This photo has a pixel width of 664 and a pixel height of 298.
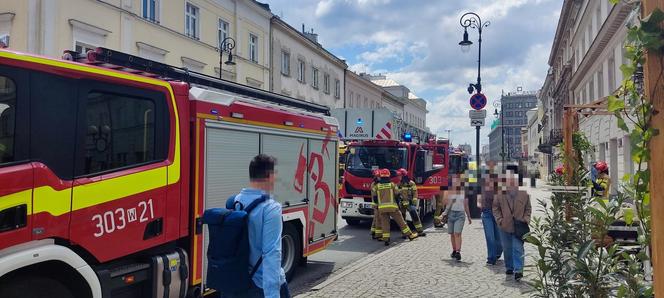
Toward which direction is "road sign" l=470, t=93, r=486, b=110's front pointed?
toward the camera

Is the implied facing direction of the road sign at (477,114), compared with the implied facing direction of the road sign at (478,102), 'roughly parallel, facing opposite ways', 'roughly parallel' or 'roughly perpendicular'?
roughly parallel

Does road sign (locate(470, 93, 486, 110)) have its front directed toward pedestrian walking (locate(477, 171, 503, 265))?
yes

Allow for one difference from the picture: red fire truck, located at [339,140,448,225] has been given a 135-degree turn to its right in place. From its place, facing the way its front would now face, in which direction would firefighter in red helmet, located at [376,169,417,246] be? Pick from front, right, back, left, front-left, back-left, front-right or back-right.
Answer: back

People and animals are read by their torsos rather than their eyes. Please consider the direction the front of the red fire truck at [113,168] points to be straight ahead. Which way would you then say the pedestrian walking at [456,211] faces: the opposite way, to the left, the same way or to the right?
the same way

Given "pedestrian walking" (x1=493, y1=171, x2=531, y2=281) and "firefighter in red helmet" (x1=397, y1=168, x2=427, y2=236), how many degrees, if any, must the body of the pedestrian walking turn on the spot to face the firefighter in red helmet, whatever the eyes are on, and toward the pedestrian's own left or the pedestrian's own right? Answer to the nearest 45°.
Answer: approximately 135° to the pedestrian's own right

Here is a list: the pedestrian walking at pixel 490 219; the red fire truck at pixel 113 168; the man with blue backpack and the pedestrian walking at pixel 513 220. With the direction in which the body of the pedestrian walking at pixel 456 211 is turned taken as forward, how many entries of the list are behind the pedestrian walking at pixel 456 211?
0

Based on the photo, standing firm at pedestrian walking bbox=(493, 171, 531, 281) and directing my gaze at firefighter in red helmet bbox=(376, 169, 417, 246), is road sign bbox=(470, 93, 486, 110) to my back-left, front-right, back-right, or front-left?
front-right

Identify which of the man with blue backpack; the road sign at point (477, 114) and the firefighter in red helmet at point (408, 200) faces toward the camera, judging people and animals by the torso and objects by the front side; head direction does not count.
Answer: the road sign

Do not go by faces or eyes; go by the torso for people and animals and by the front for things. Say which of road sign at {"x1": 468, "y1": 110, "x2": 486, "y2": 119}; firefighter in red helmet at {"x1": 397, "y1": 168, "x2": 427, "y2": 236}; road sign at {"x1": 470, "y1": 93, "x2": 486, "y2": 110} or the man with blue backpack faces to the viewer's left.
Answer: the firefighter in red helmet

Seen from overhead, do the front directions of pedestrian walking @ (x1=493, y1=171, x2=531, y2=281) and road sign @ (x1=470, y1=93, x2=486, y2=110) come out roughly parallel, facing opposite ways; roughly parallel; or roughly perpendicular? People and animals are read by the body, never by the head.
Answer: roughly parallel

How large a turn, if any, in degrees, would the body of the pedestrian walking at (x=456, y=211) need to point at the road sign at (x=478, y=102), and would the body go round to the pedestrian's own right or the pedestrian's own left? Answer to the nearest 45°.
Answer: approximately 180°

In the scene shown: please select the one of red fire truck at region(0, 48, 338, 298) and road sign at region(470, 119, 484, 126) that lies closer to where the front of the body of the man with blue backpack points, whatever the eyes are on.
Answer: the road sign

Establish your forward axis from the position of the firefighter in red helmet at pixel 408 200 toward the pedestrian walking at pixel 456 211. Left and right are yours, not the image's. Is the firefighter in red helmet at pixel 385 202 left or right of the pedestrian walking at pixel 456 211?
right

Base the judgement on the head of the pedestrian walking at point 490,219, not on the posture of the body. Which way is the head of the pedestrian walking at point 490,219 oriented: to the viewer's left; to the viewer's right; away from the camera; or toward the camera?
toward the camera

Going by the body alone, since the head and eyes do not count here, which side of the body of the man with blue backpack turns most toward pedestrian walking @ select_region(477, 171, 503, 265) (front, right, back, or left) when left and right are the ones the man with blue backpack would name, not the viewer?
front

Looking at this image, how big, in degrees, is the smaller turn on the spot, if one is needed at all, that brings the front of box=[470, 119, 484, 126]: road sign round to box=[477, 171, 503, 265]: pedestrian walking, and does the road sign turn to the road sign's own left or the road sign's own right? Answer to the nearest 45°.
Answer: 0° — it already faces them

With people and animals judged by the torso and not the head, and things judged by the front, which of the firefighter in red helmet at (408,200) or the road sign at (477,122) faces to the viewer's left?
the firefighter in red helmet

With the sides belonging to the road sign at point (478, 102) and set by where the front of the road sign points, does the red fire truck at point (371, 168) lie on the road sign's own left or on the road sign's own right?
on the road sign's own right
